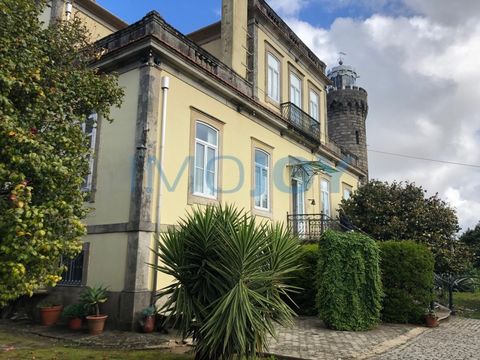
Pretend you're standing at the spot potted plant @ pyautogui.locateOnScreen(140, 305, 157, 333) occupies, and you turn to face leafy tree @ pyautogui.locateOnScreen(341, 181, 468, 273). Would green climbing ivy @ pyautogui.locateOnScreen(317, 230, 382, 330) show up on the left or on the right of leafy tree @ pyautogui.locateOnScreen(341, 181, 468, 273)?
right

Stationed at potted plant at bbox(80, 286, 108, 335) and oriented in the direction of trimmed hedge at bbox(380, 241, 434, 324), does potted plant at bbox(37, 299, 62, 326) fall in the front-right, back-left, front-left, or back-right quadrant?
back-left

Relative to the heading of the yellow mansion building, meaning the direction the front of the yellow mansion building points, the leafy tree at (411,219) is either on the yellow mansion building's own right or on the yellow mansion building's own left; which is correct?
on the yellow mansion building's own left

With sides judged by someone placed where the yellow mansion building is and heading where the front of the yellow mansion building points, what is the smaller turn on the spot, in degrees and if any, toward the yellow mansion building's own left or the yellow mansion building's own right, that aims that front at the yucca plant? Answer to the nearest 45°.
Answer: approximately 45° to the yellow mansion building's own right

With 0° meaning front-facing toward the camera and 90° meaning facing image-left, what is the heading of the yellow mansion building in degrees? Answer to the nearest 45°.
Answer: approximately 315°
